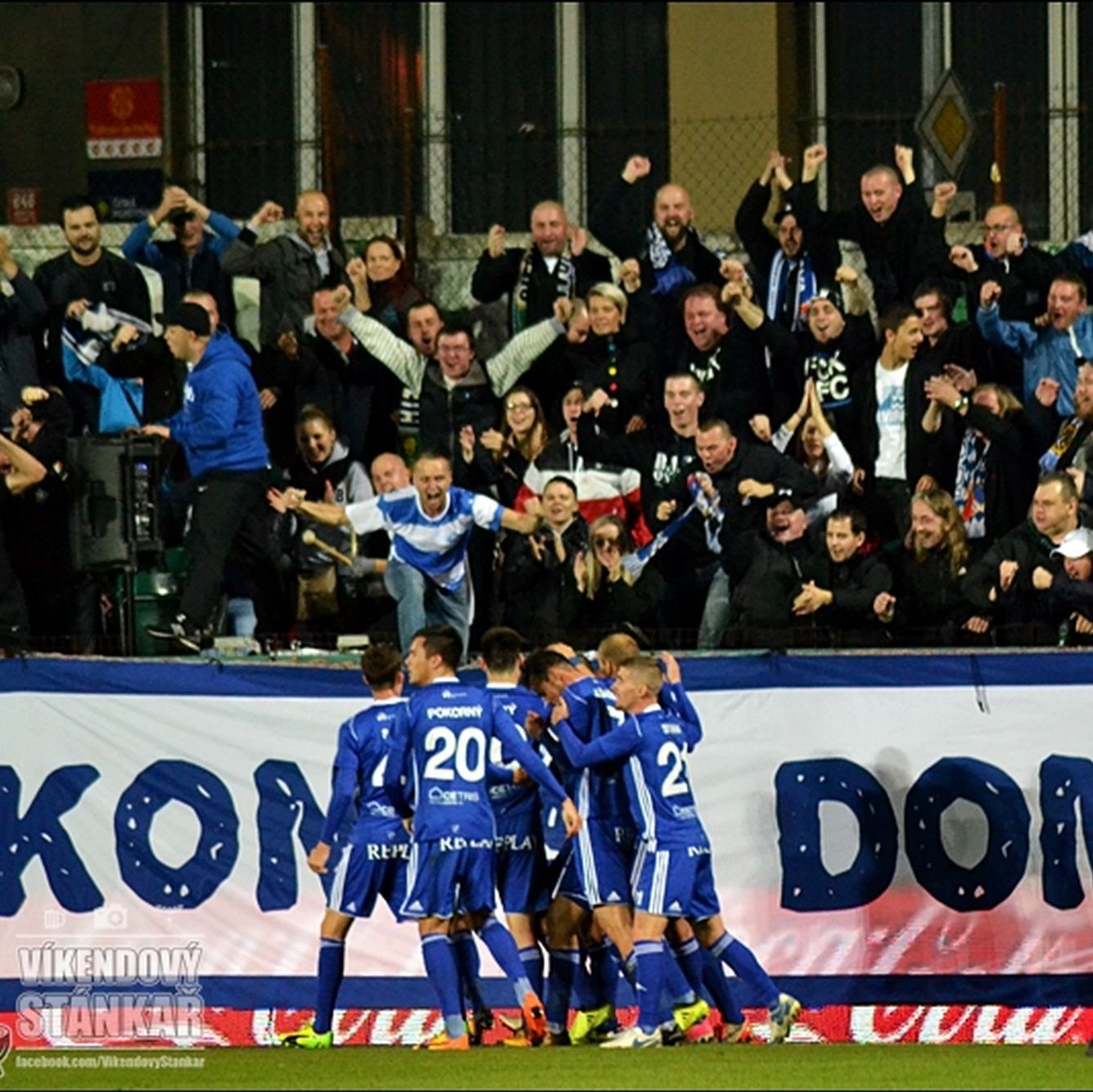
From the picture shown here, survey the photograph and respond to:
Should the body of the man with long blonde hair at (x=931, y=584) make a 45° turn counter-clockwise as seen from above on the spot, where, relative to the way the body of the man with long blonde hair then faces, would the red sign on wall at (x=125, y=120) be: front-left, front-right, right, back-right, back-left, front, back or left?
back

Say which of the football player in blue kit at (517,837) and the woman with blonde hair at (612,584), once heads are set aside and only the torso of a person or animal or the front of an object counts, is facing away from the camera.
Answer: the football player in blue kit

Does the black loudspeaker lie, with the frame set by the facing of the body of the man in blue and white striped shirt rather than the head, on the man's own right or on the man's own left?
on the man's own right

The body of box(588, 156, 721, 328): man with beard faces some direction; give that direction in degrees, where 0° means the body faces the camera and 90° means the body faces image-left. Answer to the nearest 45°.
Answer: approximately 0°

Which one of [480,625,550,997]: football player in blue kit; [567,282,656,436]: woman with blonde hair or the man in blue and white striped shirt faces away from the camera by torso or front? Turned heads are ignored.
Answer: the football player in blue kit

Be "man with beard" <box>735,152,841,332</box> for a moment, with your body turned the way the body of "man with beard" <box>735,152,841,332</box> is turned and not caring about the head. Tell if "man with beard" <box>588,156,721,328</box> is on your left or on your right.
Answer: on your right

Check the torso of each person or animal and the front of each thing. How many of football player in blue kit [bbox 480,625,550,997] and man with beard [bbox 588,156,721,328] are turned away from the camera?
1

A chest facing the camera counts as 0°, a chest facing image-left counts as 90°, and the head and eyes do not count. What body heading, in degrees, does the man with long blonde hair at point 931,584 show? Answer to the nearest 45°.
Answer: approximately 0°

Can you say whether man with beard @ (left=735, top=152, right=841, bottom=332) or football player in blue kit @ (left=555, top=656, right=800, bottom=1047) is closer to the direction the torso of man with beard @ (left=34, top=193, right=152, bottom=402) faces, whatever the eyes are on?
the football player in blue kit

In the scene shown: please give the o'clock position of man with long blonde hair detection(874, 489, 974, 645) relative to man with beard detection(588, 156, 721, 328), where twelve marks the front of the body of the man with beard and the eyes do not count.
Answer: The man with long blonde hair is roughly at 11 o'clock from the man with beard.
